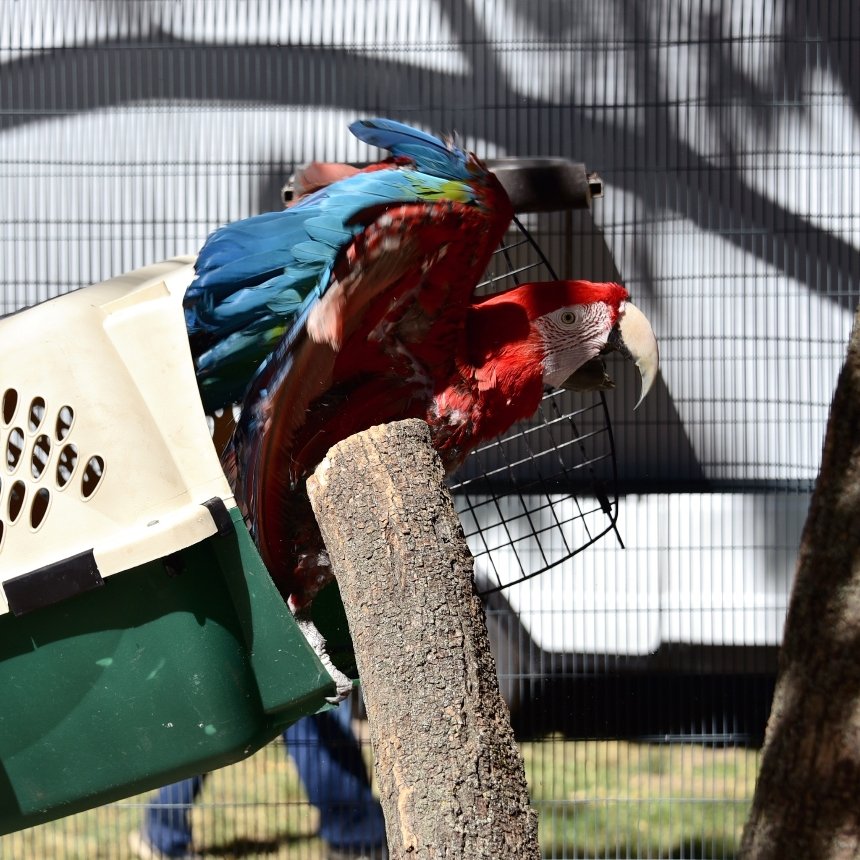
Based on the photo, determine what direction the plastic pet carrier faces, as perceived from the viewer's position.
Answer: facing to the right of the viewer

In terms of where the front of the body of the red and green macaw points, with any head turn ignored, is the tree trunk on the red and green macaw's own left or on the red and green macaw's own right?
on the red and green macaw's own right

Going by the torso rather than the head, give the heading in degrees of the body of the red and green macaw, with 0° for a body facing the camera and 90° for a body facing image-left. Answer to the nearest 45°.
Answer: approximately 270°

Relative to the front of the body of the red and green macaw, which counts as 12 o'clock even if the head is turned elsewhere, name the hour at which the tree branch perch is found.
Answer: The tree branch perch is roughly at 3 o'clock from the red and green macaw.
